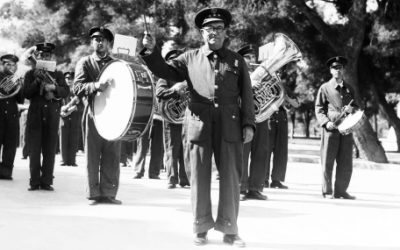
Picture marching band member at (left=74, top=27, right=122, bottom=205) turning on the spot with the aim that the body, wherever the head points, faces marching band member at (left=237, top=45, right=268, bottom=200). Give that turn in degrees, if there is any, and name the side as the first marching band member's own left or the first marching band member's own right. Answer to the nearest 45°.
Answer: approximately 45° to the first marching band member's own left

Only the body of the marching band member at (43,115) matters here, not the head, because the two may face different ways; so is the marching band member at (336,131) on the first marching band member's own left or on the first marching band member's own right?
on the first marching band member's own left

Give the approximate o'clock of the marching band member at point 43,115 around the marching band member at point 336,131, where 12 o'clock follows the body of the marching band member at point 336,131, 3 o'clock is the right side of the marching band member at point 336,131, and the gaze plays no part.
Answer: the marching band member at point 43,115 is roughly at 4 o'clock from the marching band member at point 336,131.

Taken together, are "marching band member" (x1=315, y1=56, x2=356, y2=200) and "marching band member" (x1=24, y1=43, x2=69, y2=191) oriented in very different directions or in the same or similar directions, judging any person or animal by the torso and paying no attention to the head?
same or similar directions

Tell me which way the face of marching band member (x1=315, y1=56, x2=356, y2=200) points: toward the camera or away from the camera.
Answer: toward the camera

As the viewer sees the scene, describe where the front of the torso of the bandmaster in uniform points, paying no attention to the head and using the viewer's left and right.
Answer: facing the viewer

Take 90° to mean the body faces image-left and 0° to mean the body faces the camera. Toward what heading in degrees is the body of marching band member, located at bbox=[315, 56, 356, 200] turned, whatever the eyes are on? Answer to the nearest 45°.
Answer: approximately 315°

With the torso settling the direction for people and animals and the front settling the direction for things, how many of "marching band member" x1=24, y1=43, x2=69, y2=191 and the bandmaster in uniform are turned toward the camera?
2

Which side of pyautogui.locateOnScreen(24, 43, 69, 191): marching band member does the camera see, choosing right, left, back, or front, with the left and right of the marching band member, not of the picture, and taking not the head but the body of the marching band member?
front

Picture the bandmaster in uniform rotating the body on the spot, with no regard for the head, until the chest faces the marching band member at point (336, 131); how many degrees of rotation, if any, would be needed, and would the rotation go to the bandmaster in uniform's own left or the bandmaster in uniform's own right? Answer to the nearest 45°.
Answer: approximately 135° to the bandmaster in uniform's own left
